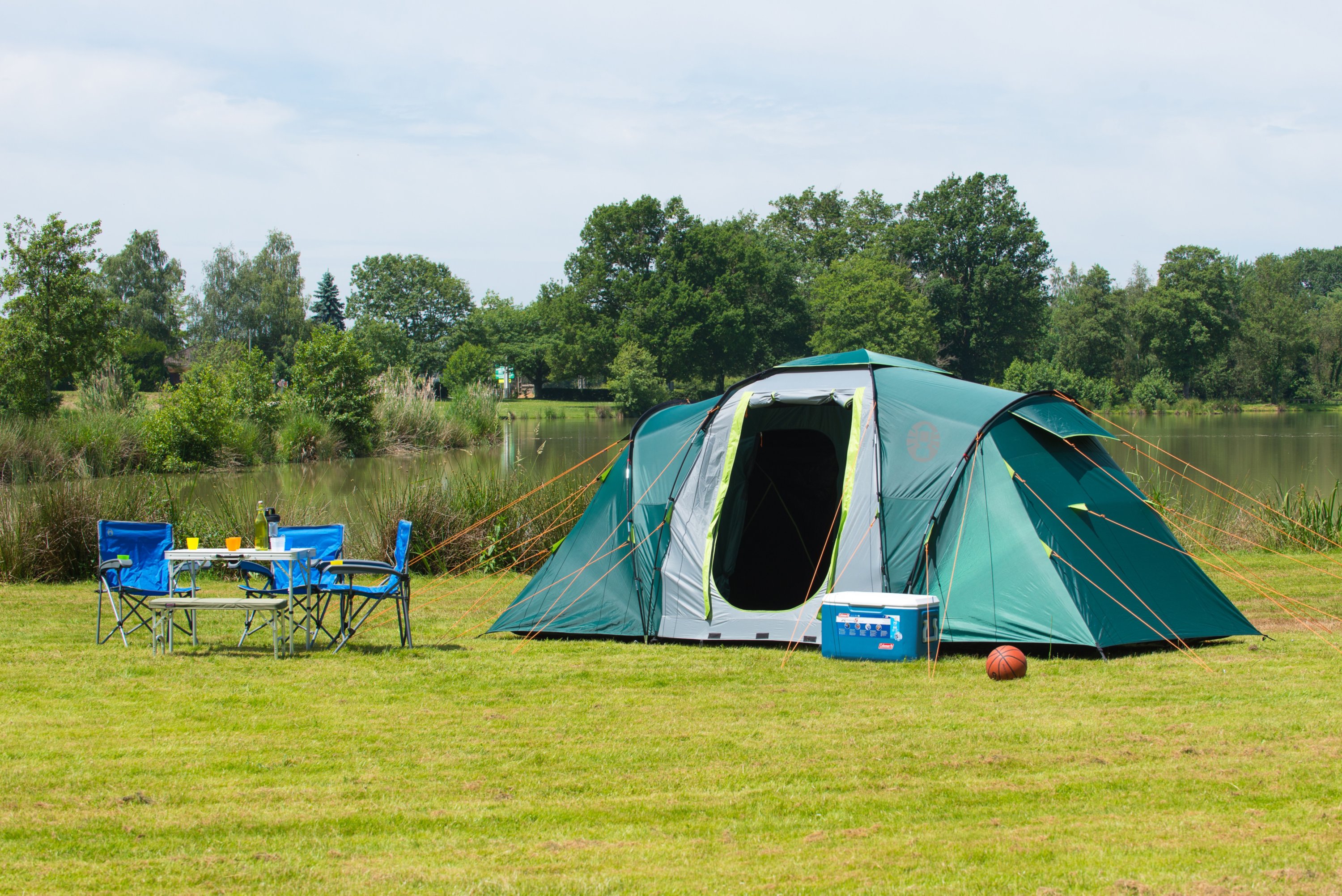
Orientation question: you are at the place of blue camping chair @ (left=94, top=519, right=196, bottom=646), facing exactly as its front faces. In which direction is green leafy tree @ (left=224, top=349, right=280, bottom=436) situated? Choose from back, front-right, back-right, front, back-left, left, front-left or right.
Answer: back-left

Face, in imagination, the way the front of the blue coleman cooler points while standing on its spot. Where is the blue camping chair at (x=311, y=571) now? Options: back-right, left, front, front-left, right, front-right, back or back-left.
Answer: right

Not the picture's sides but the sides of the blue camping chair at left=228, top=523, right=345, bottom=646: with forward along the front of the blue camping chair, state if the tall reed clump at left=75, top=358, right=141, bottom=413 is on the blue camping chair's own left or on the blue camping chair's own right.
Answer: on the blue camping chair's own right

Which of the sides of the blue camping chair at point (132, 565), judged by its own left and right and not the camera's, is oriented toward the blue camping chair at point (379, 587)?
front

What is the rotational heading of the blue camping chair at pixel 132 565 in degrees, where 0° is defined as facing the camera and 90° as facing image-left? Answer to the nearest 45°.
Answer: approximately 315°

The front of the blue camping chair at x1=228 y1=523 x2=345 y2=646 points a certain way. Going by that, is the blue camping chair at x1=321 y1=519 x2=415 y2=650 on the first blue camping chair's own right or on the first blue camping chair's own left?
on the first blue camping chair's own left

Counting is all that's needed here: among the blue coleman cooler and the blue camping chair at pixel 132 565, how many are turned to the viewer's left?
0

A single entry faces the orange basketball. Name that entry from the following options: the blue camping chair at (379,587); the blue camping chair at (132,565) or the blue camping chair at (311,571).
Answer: the blue camping chair at (132,565)

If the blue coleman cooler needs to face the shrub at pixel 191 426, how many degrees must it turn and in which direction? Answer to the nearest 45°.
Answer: approximately 135° to its right

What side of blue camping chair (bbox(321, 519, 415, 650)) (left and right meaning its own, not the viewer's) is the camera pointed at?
left

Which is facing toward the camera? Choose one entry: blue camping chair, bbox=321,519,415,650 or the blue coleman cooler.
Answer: the blue coleman cooler

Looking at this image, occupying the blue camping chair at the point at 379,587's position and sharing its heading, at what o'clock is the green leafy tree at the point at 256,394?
The green leafy tree is roughly at 3 o'clock from the blue camping chair.

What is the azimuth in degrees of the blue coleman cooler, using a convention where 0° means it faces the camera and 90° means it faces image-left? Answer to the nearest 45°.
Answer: approximately 0°

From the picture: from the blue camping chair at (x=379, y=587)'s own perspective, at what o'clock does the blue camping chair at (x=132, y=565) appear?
the blue camping chair at (x=132, y=565) is roughly at 1 o'clock from the blue camping chair at (x=379, y=587).

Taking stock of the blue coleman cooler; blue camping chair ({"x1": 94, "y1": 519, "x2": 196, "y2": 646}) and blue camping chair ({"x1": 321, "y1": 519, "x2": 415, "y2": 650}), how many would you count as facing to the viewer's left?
1
